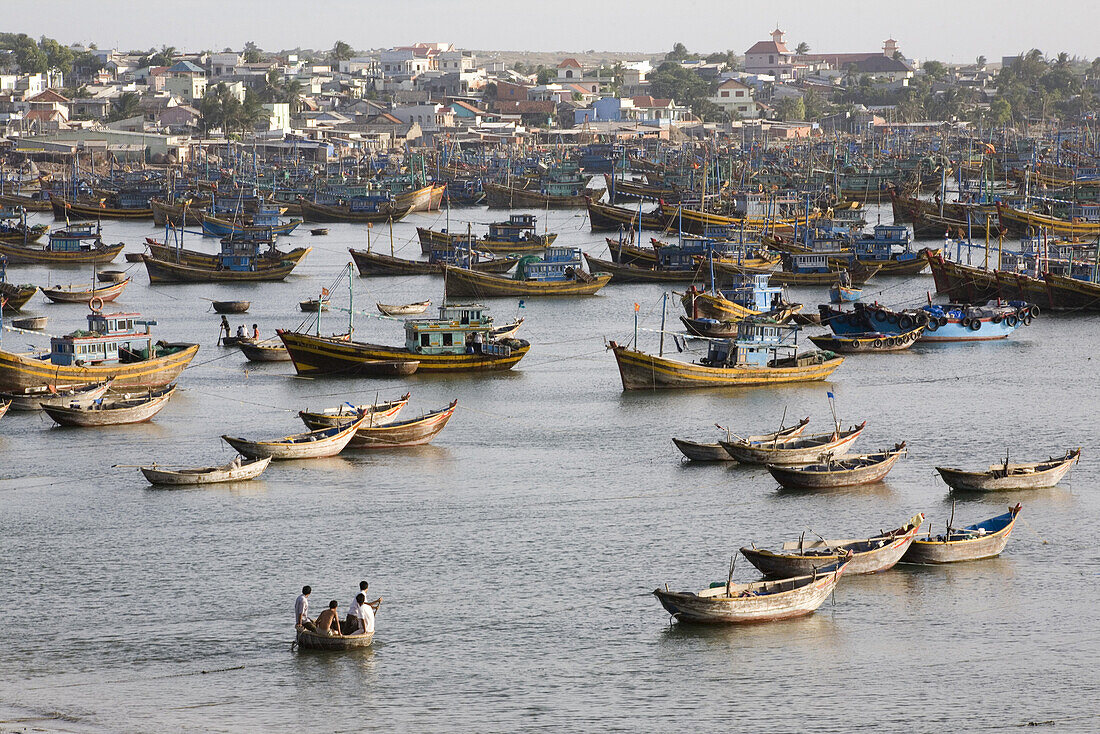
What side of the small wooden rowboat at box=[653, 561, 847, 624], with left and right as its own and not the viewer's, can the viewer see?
right

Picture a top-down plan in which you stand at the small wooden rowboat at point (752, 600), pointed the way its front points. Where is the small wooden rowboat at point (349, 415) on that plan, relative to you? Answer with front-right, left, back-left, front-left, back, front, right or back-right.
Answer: back-left

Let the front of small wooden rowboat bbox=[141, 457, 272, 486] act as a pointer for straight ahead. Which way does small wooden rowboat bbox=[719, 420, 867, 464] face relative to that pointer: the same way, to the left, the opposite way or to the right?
the same way

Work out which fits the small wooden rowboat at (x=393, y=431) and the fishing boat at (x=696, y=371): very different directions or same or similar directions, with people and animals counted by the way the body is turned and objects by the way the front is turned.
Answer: very different directions

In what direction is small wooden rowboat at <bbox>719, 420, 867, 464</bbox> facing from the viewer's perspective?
to the viewer's right

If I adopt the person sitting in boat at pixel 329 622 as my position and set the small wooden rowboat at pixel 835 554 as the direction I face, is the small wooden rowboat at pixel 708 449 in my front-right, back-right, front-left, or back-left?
front-left

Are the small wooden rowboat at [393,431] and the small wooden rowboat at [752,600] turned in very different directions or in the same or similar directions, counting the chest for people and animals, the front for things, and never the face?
same or similar directions

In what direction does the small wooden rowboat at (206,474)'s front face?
to the viewer's right

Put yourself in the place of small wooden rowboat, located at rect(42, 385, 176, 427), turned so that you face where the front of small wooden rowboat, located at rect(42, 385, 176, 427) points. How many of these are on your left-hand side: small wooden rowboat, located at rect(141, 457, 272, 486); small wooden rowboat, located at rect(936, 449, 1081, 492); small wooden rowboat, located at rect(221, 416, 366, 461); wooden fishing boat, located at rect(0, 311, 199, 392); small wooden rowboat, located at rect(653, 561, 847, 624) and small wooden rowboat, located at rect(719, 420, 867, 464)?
1

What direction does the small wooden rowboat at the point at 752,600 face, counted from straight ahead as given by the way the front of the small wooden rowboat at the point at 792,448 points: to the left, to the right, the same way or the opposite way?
the same way

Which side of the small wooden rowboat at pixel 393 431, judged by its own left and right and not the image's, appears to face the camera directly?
right
